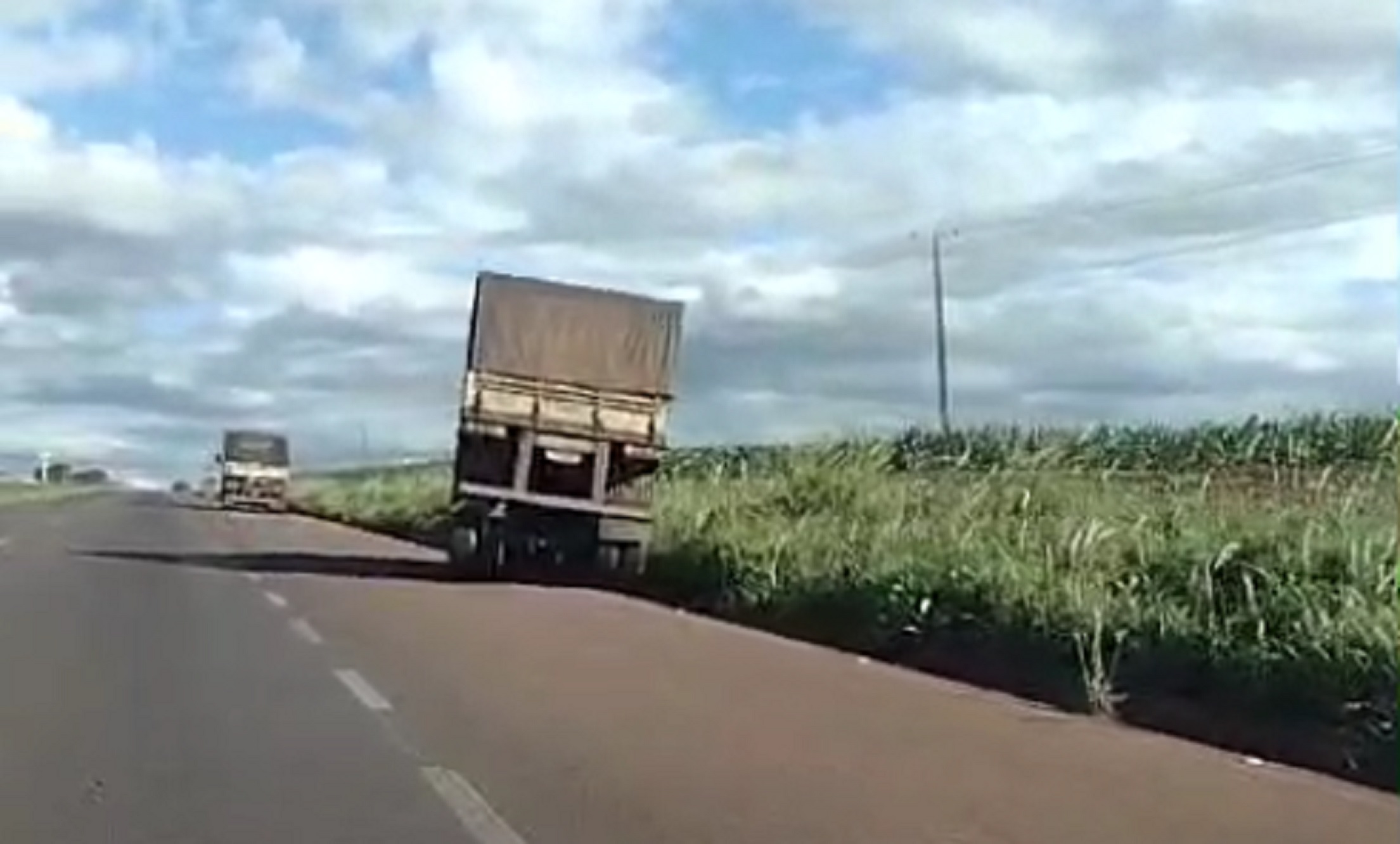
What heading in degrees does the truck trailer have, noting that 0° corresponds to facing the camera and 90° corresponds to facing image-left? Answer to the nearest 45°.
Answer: approximately 180°
